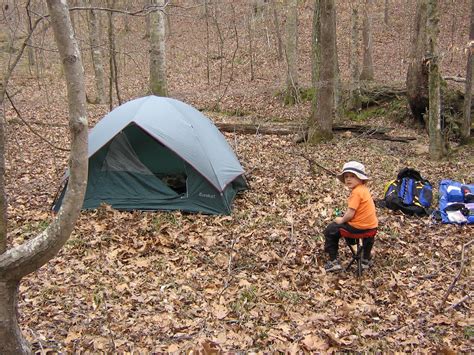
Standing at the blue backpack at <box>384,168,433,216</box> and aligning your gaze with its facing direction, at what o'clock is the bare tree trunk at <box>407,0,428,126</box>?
The bare tree trunk is roughly at 6 o'clock from the blue backpack.

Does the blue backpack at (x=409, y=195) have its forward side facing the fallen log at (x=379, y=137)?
no

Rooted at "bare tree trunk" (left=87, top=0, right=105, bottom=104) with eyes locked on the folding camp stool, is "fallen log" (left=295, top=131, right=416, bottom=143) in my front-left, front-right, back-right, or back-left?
front-left

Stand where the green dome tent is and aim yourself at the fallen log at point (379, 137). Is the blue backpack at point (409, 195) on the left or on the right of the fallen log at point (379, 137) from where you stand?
right

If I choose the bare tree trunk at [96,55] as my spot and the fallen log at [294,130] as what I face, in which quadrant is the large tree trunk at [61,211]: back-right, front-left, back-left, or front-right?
front-right

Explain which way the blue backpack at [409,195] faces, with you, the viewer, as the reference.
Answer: facing the viewer

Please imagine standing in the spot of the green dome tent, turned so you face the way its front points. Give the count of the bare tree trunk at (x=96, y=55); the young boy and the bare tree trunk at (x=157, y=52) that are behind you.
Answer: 2

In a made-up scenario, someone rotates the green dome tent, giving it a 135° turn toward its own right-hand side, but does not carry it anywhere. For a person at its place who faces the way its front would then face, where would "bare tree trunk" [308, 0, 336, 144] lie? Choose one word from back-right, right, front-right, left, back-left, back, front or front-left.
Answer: right

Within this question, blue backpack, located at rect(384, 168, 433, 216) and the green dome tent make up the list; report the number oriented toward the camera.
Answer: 2

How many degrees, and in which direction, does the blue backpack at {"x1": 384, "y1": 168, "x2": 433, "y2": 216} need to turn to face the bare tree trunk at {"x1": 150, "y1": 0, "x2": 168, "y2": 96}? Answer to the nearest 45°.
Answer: approximately 135° to its right

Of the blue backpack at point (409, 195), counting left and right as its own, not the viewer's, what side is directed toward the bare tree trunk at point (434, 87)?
back

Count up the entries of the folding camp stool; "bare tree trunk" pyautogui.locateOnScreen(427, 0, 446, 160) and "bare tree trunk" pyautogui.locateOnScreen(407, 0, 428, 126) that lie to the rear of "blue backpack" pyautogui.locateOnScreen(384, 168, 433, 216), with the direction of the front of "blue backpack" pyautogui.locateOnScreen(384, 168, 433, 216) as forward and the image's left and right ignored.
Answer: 2

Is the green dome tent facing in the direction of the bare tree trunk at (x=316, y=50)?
no

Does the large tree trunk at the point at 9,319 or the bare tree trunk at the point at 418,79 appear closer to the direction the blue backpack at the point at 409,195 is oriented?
the large tree trunk
